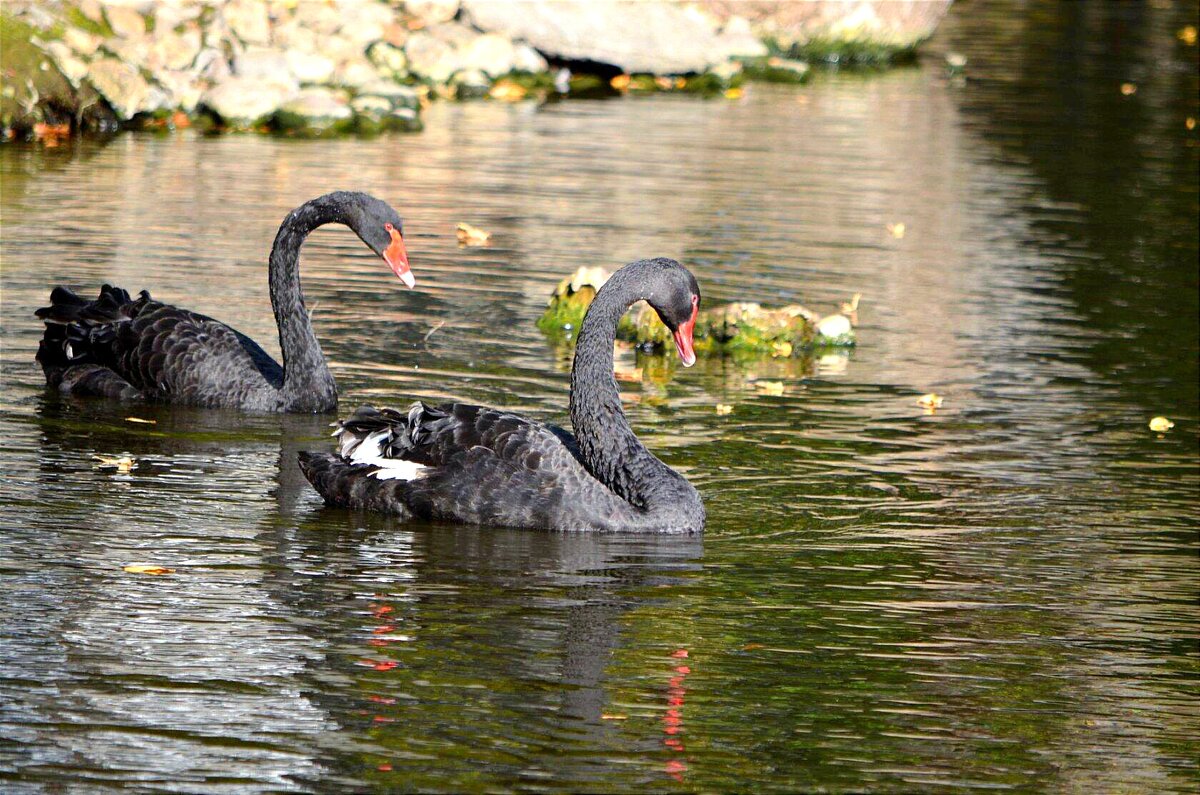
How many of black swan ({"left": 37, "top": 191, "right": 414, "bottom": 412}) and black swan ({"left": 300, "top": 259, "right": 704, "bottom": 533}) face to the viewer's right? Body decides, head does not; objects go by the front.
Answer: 2

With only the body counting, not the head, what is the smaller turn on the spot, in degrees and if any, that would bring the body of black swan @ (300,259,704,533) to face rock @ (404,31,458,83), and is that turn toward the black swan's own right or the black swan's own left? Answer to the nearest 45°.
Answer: approximately 90° to the black swan's own left

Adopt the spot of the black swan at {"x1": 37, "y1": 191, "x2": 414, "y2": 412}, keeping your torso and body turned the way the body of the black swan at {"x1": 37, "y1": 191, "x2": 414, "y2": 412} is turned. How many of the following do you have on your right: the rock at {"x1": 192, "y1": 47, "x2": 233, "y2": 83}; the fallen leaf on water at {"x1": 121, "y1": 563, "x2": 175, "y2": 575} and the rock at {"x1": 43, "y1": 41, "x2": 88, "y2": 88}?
1

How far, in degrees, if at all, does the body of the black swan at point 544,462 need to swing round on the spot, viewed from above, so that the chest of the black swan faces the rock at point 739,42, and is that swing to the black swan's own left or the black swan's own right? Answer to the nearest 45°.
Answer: approximately 90° to the black swan's own left

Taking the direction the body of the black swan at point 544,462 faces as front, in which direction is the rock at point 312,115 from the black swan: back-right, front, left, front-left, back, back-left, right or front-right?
left

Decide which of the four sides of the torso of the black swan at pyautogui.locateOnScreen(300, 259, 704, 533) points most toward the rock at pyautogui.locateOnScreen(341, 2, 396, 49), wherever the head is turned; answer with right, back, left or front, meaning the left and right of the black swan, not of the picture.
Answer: left

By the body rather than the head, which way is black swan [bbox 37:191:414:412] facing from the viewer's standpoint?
to the viewer's right

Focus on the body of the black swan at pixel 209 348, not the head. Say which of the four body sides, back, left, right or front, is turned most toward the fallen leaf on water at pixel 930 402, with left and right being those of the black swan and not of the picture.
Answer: front

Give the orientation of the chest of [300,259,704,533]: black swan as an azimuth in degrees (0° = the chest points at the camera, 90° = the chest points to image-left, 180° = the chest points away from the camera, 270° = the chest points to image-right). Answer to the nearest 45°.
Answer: approximately 270°

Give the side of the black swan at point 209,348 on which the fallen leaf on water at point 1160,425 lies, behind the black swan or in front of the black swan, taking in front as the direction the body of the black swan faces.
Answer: in front

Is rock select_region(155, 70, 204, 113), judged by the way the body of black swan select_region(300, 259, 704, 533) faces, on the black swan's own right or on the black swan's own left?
on the black swan's own left

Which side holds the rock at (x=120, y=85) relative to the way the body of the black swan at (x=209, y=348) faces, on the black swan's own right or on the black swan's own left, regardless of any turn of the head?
on the black swan's own left

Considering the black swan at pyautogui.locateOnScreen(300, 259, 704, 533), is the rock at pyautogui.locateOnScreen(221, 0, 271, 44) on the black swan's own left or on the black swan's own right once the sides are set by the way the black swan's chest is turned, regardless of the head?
on the black swan's own left

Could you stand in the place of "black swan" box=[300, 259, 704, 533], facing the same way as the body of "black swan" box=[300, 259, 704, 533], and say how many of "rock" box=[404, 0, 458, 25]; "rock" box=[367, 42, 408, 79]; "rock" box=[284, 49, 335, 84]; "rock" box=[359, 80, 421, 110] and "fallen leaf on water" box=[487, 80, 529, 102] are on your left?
5

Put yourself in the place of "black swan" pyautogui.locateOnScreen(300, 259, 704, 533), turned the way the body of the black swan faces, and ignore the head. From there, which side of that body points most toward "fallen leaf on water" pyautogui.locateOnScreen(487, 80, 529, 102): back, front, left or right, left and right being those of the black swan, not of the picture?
left

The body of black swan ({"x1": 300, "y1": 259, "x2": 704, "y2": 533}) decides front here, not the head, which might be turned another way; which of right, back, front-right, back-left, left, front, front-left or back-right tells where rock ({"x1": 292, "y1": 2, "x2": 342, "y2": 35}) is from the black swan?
left

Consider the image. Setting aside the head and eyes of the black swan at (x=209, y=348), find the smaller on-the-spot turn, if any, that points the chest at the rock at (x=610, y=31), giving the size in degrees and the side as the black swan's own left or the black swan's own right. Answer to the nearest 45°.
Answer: approximately 90° to the black swan's own left
